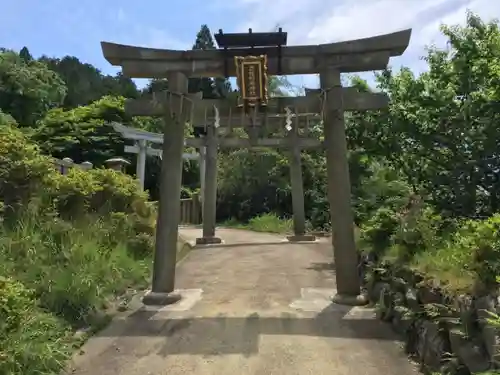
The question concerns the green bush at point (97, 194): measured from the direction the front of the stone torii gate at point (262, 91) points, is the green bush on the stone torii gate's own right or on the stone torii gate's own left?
on the stone torii gate's own right

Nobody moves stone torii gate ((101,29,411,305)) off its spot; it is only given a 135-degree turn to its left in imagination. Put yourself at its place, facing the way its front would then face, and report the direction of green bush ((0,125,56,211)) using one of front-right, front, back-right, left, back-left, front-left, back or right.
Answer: back-left

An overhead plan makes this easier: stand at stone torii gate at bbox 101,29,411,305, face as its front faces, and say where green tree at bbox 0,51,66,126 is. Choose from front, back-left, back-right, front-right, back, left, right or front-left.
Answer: back-right

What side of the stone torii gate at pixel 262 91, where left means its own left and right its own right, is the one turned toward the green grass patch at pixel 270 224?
back

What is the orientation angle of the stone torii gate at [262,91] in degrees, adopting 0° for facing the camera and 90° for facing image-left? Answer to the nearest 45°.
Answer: approximately 0°

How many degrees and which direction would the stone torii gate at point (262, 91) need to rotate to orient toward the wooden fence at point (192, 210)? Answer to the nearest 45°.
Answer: approximately 180°

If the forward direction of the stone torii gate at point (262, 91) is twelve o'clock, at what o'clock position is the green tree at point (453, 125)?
The green tree is roughly at 9 o'clock from the stone torii gate.
